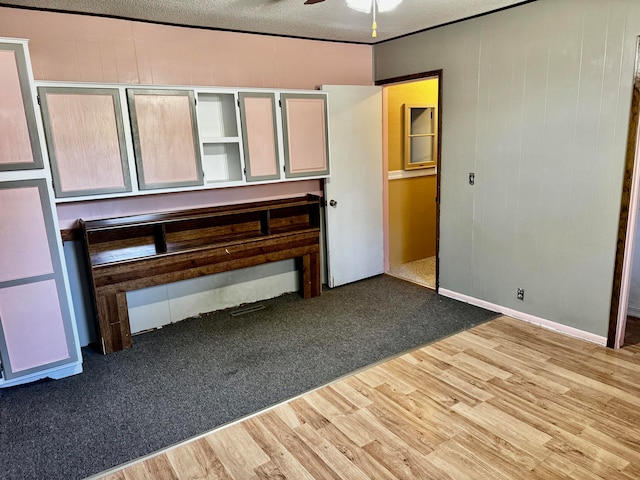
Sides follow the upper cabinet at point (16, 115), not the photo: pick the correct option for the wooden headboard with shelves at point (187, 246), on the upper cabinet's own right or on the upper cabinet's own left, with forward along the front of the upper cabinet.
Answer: on the upper cabinet's own left

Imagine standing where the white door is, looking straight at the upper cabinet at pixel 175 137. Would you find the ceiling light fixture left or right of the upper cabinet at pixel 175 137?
left

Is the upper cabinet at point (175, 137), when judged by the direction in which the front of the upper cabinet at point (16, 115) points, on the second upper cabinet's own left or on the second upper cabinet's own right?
on the second upper cabinet's own left

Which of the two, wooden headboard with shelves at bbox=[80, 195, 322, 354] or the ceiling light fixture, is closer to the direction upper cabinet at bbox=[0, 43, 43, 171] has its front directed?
the ceiling light fixture

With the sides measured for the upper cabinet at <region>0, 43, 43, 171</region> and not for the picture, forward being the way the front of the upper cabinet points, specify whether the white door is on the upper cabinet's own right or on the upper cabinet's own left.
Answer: on the upper cabinet's own left
